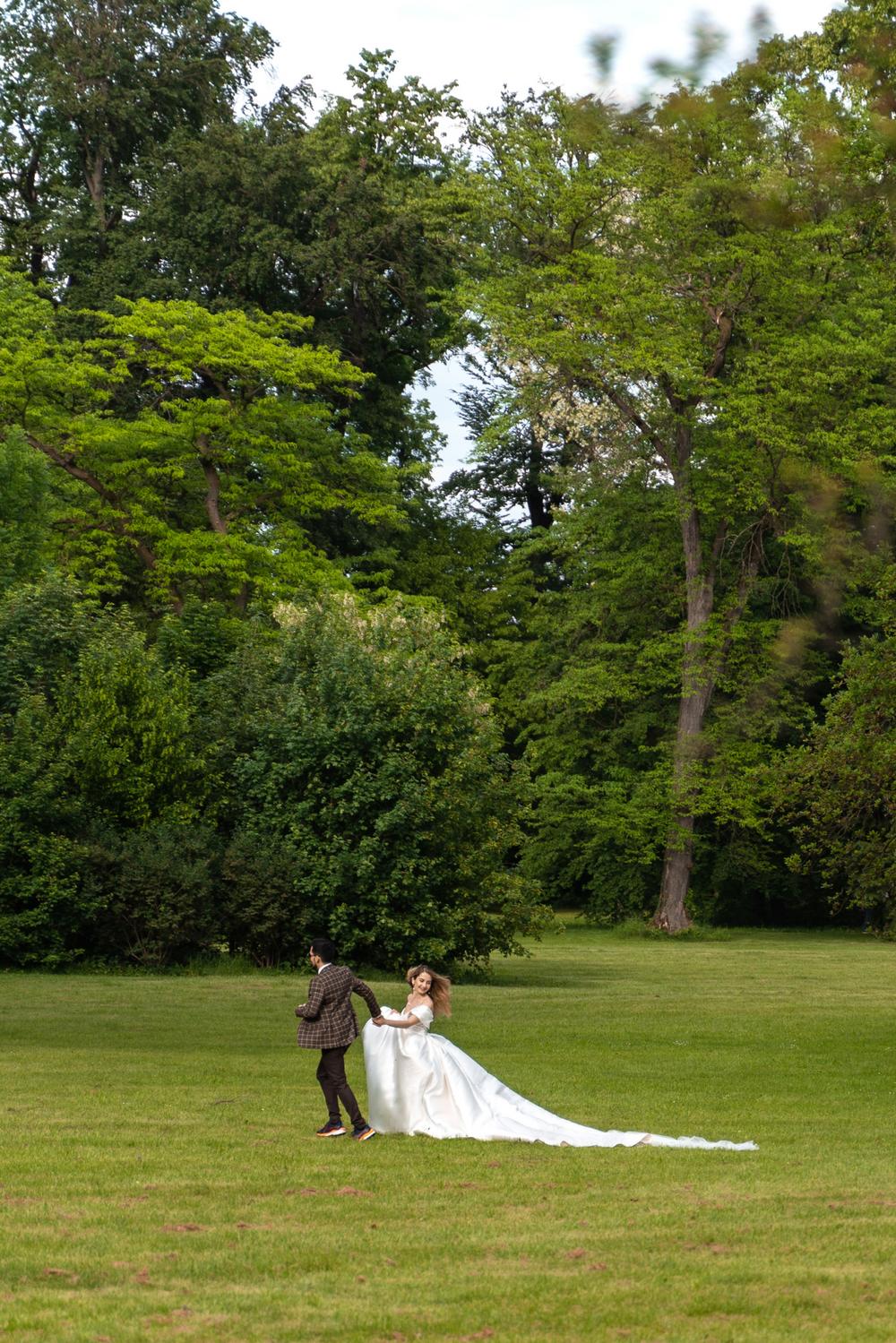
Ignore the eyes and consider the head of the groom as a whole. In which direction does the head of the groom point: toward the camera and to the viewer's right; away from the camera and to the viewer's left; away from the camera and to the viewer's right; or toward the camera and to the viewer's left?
away from the camera and to the viewer's left

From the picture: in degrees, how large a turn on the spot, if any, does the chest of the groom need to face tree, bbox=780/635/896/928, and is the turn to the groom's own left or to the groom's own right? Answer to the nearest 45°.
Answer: approximately 90° to the groom's own right

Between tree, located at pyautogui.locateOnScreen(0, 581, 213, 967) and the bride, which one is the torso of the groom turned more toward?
the tree

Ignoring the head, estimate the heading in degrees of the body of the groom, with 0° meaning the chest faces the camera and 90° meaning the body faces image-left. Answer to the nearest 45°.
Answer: approximately 135°

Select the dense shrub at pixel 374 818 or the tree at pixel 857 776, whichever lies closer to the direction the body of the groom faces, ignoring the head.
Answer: the dense shrub

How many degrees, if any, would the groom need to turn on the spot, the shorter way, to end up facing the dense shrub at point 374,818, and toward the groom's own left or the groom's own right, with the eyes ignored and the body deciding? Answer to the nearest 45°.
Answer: approximately 45° to the groom's own right

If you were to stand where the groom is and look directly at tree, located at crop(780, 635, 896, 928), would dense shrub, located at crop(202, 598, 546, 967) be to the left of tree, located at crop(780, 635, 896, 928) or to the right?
left

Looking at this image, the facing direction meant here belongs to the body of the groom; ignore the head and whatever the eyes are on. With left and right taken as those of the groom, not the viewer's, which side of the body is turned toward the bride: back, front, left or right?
right
